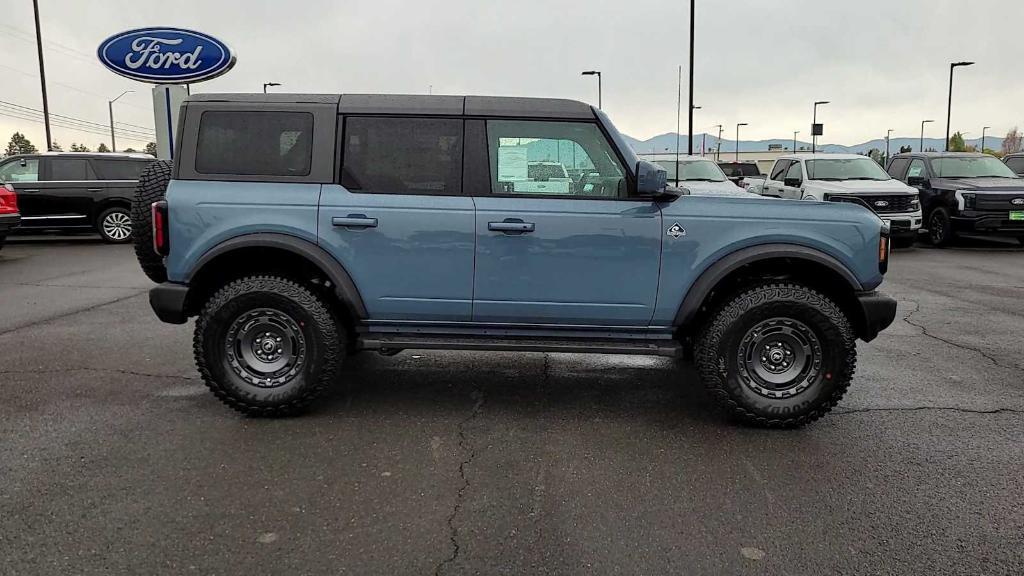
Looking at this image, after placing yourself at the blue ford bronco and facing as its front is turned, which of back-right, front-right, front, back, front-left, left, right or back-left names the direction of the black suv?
back-left

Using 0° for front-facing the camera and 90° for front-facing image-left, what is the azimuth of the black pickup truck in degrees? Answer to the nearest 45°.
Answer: approximately 315°

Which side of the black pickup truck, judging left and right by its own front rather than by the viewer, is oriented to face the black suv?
right

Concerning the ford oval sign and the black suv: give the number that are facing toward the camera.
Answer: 1

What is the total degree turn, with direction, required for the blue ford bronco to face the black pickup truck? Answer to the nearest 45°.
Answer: approximately 45° to its left

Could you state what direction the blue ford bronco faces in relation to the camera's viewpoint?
facing to the right of the viewer

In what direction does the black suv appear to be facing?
to the viewer's left

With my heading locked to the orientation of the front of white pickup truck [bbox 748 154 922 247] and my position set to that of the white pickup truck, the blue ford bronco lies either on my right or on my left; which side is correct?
on my right

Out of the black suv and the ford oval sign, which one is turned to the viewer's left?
the black suv

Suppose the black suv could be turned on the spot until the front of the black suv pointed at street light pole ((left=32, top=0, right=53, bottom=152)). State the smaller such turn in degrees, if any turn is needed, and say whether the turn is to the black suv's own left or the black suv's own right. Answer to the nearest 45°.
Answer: approximately 90° to the black suv's own right
